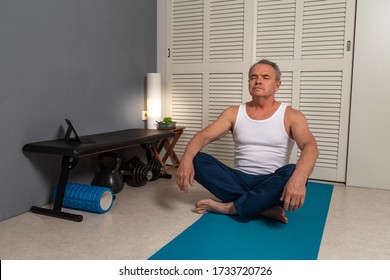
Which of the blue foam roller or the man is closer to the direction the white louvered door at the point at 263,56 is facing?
the man

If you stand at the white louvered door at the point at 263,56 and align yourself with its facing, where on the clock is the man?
The man is roughly at 12 o'clock from the white louvered door.

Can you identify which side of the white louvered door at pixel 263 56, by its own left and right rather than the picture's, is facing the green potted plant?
right

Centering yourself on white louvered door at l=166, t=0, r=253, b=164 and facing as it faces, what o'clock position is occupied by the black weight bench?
The black weight bench is roughly at 1 o'clock from the white louvered door.

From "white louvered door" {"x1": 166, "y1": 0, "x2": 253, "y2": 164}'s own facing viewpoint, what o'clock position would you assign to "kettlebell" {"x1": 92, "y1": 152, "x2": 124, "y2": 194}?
The kettlebell is roughly at 1 o'clock from the white louvered door.

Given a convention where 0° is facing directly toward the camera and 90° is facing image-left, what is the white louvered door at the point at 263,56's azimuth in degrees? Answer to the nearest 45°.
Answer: approximately 0°

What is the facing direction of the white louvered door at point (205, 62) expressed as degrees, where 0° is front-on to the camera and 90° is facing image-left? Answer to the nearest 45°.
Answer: approximately 0°

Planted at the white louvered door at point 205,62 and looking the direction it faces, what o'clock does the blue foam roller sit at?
The blue foam roller is roughly at 1 o'clock from the white louvered door.
